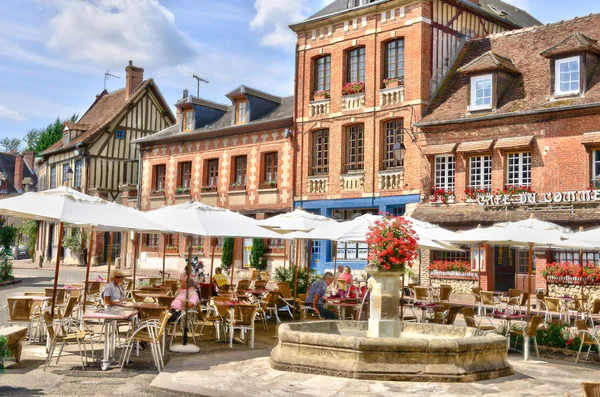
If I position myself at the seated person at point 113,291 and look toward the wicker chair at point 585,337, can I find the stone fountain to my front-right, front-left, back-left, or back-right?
front-right

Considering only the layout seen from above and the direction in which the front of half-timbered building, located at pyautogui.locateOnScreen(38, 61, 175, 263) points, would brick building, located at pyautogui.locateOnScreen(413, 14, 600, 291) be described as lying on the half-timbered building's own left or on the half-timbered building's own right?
on the half-timbered building's own left

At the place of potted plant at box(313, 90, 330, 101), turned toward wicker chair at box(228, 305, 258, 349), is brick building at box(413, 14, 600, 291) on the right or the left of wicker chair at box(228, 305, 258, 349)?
left

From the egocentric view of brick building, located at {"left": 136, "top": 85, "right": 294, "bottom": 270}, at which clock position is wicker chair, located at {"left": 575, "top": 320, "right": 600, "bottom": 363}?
The wicker chair is roughly at 10 o'clock from the brick building.

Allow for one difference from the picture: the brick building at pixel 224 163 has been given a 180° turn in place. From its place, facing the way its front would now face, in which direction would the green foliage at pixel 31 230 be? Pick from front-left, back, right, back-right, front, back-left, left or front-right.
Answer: left

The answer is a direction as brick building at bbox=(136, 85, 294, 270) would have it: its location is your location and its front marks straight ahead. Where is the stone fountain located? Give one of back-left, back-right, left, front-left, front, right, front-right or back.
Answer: front-left

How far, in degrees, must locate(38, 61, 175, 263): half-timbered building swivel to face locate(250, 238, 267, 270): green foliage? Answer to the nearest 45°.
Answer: approximately 90° to its left

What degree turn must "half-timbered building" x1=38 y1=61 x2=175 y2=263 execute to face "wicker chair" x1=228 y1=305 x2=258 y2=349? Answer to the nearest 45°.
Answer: approximately 45° to its left
